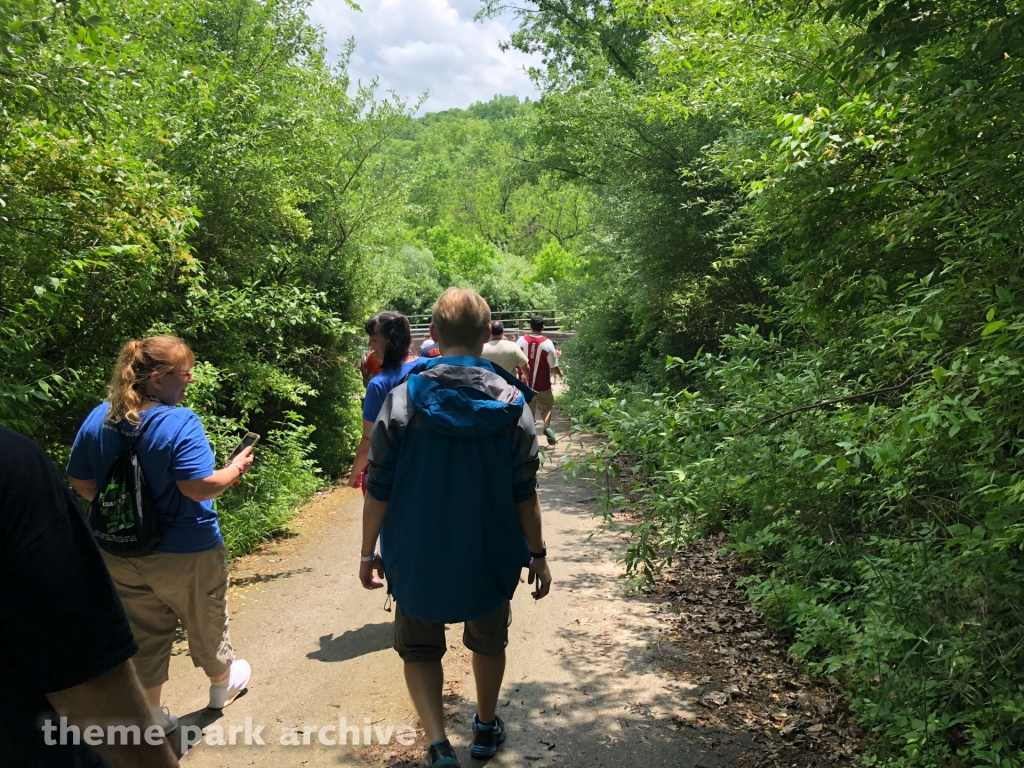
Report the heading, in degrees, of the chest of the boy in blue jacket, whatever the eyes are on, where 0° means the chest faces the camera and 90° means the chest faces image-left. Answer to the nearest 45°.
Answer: approximately 180°

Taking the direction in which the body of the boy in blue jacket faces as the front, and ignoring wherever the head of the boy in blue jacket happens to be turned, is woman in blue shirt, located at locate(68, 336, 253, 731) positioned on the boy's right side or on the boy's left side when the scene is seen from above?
on the boy's left side

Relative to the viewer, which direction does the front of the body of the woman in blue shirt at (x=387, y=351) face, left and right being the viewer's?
facing away from the viewer and to the left of the viewer

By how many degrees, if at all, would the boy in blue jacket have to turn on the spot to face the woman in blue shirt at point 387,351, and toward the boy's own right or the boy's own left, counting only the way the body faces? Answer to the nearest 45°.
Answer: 0° — they already face them

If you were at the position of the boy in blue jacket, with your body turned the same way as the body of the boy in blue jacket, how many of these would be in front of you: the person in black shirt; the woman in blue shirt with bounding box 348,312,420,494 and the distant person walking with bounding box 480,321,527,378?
2

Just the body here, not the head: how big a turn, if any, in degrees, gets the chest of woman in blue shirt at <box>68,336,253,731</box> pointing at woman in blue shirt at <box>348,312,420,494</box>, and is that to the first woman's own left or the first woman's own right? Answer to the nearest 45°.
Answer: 0° — they already face them

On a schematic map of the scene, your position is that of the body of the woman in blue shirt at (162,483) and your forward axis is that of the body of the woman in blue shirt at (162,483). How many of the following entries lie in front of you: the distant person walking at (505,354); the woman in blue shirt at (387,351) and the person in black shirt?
2

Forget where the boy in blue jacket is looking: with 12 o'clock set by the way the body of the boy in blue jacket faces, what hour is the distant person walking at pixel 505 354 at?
The distant person walking is roughly at 12 o'clock from the boy in blue jacket.

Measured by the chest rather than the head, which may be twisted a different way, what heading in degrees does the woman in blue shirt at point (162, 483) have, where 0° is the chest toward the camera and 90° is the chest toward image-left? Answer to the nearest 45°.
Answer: approximately 225°

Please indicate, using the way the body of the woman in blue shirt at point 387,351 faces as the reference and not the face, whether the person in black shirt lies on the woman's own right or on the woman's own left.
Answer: on the woman's own left

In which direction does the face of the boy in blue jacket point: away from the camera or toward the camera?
away from the camera

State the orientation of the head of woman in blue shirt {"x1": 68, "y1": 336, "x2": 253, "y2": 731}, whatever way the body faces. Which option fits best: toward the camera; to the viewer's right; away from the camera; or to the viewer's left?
to the viewer's right

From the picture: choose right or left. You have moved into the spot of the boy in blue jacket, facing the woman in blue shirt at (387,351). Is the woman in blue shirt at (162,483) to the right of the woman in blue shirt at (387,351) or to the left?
left
